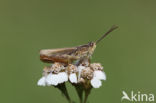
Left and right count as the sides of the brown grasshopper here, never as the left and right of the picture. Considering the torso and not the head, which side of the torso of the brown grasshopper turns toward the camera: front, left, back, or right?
right
